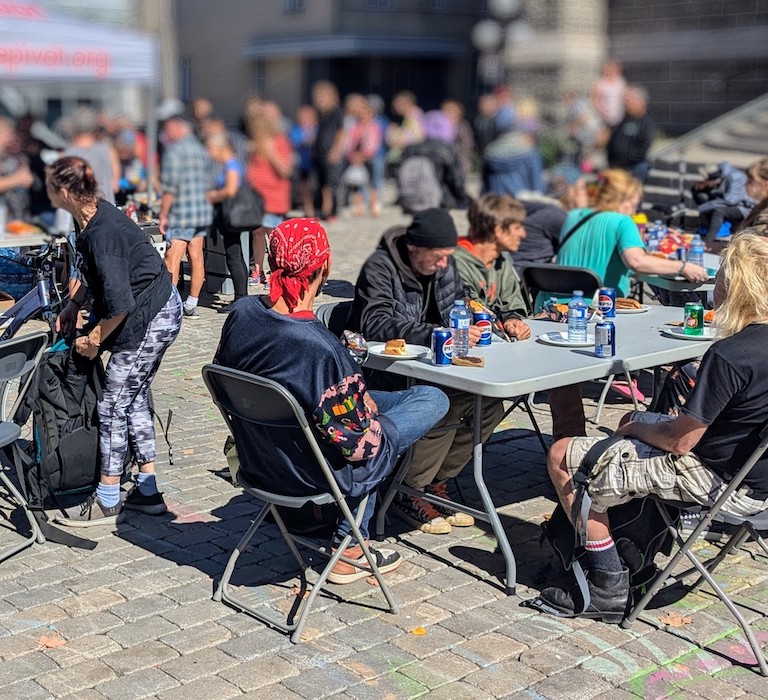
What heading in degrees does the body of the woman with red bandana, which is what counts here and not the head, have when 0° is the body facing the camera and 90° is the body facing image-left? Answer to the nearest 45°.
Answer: approximately 225°

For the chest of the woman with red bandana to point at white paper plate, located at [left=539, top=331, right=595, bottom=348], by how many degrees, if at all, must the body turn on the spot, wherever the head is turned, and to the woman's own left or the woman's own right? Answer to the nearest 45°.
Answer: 0° — they already face it

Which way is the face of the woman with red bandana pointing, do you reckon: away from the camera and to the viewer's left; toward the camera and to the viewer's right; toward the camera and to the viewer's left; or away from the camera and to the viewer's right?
away from the camera and to the viewer's right

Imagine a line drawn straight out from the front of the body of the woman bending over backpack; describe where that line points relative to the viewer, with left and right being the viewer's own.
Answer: facing to the left of the viewer

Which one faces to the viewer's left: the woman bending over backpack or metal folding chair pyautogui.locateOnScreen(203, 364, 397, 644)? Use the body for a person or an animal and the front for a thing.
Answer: the woman bending over backpack

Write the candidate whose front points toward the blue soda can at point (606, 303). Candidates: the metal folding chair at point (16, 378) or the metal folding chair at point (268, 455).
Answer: the metal folding chair at point (268, 455)
